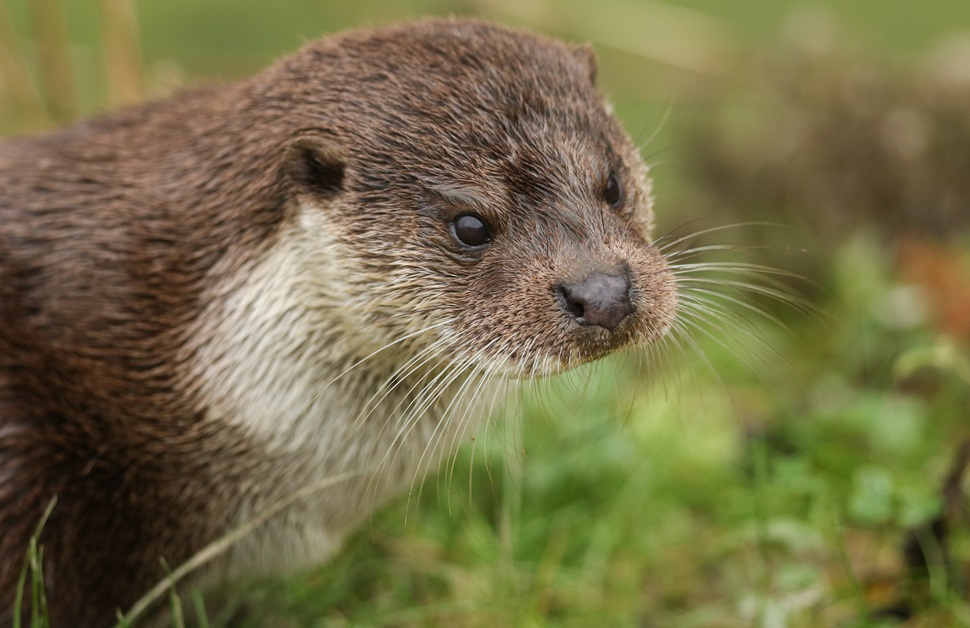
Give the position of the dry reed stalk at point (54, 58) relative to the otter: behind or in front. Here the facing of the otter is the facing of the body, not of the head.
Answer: behind

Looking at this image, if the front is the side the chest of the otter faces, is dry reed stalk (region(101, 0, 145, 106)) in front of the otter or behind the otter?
behind

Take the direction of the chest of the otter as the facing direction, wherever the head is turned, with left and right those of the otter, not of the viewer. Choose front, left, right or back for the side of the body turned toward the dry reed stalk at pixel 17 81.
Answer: back

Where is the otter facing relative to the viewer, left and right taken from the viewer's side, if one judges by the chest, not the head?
facing the viewer and to the right of the viewer

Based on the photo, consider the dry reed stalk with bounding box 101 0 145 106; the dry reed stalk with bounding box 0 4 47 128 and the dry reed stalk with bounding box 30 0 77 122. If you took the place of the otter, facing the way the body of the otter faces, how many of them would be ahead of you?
0
